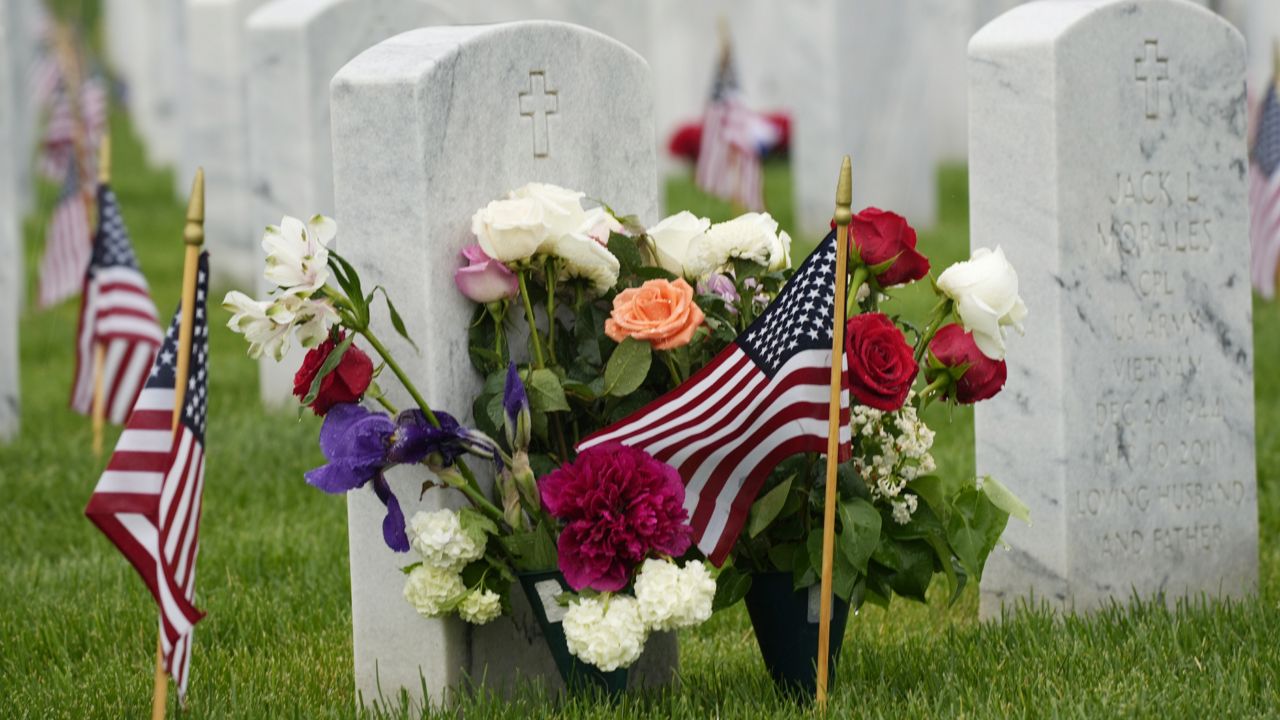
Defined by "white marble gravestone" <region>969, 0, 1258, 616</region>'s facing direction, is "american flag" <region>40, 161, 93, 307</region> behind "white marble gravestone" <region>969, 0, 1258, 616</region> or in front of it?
behind

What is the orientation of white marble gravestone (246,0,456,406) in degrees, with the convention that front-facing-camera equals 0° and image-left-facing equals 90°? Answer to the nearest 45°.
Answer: approximately 315°

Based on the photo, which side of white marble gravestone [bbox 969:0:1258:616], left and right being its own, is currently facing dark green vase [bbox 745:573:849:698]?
right

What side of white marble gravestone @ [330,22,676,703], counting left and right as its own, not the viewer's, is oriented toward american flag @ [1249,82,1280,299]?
left

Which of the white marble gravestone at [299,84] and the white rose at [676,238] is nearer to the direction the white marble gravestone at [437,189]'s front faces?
the white rose

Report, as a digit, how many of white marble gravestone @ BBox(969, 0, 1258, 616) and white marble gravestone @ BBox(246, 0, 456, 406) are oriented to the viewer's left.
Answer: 0

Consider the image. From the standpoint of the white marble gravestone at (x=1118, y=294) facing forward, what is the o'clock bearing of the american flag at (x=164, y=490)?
The american flag is roughly at 3 o'clock from the white marble gravestone.

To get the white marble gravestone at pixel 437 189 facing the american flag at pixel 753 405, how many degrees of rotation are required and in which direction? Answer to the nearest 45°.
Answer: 0° — it already faces it

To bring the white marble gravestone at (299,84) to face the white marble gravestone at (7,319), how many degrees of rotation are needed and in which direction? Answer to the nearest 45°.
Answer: approximately 135° to its right

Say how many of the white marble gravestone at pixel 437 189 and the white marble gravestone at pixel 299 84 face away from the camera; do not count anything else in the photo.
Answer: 0

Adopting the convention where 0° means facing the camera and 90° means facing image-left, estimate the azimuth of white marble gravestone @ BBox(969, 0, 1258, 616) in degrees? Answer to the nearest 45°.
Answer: approximately 315°

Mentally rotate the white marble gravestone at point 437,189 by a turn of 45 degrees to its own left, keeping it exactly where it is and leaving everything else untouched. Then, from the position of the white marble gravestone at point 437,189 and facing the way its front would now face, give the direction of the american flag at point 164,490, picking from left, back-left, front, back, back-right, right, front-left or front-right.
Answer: back-right
